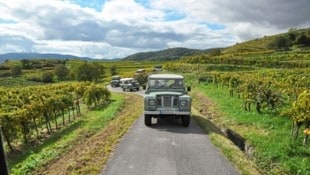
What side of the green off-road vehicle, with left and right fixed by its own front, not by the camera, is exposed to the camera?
front
